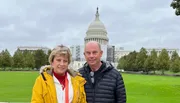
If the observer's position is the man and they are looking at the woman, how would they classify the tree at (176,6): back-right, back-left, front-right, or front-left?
back-right

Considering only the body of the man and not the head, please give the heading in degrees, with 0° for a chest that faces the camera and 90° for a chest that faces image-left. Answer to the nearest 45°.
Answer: approximately 45°

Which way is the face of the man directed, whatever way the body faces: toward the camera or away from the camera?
toward the camera

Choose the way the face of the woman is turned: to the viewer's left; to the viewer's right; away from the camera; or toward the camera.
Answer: toward the camera

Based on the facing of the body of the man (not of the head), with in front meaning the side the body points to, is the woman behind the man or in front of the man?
in front

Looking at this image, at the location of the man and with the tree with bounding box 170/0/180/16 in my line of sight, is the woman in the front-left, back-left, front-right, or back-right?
back-left

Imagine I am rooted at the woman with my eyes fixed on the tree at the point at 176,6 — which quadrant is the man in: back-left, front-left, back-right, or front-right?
front-right

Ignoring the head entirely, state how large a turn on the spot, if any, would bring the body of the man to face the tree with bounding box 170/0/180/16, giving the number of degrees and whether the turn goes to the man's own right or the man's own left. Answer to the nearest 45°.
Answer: approximately 135° to the man's own left

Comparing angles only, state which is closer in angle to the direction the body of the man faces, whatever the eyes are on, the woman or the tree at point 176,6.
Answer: the woman
